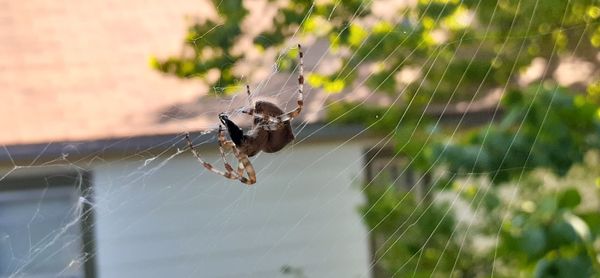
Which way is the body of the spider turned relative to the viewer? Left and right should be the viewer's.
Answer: facing to the left of the viewer
